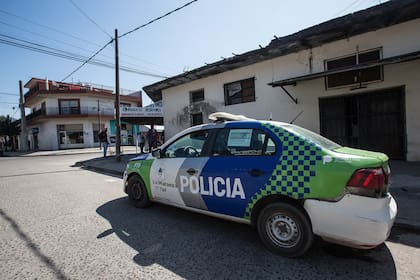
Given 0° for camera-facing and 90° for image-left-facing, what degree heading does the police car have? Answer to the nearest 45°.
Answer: approximately 135°

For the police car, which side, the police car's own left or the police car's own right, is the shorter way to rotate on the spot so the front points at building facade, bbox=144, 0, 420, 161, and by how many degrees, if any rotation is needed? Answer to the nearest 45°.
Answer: approximately 90° to the police car's own right

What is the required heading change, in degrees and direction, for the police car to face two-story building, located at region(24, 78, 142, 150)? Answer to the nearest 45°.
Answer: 0° — it already faces it

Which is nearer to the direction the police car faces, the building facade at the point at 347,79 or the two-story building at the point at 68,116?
the two-story building

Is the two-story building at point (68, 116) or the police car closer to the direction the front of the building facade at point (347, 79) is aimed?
the police car

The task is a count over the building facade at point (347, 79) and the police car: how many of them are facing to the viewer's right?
0

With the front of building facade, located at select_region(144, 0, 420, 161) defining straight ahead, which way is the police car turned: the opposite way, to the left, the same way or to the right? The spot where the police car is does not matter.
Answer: to the right

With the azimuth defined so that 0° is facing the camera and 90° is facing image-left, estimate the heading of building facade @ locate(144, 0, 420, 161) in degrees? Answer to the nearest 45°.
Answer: approximately 45°
